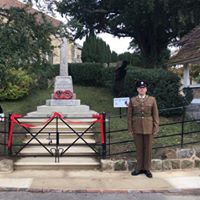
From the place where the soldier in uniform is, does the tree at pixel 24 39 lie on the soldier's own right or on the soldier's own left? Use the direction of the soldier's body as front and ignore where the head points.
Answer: on the soldier's own right

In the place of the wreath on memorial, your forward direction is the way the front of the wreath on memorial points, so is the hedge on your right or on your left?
on your left

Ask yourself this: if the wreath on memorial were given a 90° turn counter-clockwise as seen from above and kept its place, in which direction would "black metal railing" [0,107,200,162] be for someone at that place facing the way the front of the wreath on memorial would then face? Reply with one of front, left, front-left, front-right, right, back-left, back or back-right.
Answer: right

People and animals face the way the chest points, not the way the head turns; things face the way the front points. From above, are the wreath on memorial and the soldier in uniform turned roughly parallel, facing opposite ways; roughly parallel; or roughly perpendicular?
roughly parallel

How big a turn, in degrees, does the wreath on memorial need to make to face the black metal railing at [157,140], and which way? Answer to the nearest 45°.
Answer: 0° — it already faces it

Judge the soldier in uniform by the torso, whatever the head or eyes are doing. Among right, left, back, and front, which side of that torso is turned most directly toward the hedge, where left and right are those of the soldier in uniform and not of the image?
back

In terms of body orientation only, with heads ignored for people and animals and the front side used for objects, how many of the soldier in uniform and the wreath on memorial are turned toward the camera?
2

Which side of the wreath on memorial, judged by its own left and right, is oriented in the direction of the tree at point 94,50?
back

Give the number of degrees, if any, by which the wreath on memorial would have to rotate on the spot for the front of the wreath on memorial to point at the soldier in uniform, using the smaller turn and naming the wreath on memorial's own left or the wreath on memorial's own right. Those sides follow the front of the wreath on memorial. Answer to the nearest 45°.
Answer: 0° — it already faces them

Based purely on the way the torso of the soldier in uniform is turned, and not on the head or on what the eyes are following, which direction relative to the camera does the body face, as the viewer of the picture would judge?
toward the camera
